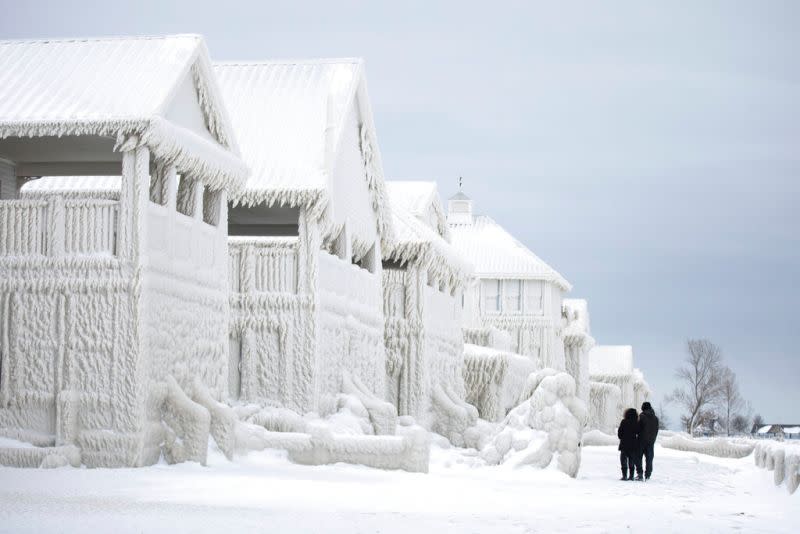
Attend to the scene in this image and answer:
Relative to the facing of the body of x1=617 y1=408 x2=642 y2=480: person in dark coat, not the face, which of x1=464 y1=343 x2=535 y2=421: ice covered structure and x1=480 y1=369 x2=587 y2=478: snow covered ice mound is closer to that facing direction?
the ice covered structure

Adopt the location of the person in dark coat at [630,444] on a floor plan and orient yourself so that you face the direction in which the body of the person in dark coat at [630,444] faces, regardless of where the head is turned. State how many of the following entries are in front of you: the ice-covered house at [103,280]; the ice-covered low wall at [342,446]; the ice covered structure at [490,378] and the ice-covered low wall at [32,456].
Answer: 1

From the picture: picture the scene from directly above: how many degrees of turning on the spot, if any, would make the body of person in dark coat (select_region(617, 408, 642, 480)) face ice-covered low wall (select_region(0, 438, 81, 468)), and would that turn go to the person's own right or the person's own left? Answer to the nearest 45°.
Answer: approximately 135° to the person's own left

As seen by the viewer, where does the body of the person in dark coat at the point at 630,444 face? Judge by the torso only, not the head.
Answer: away from the camera

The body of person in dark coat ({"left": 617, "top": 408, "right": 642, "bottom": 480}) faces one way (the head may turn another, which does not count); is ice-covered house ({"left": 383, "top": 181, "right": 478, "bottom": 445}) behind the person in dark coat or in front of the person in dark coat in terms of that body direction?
in front

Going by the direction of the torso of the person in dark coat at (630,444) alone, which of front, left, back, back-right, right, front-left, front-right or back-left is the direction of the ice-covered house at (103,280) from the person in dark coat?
back-left

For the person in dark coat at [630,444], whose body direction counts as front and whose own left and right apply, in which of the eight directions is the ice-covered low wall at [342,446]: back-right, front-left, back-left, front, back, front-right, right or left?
back-left
